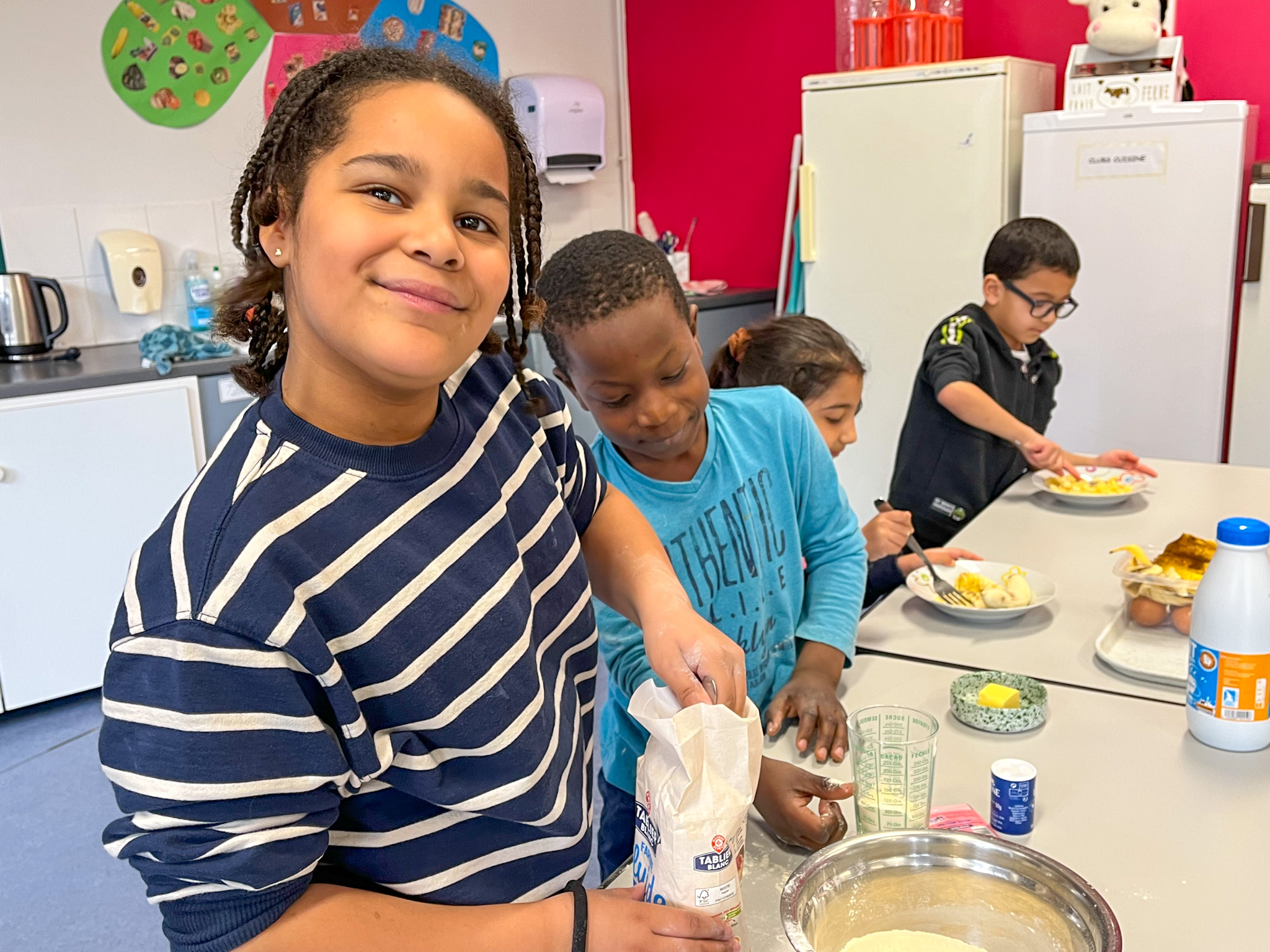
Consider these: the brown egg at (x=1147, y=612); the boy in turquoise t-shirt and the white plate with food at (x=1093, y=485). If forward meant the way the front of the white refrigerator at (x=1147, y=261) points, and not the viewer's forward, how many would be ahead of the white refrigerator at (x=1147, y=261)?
3

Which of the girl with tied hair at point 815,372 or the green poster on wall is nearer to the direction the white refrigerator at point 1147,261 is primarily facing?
the girl with tied hair

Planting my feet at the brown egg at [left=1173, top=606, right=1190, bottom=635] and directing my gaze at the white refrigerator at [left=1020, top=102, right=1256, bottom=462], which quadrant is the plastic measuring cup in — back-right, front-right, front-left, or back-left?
back-left

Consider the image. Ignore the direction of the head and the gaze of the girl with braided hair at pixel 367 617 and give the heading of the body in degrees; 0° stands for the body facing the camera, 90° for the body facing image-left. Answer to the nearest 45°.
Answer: approximately 315°

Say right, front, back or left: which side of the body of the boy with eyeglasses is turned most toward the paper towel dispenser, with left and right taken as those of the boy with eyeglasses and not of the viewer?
back

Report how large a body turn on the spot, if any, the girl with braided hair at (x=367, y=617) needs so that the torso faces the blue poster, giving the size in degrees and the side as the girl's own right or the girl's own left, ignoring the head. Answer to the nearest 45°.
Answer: approximately 135° to the girl's own left

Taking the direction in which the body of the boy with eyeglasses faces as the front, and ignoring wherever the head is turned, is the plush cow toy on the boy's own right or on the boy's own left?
on the boy's own left

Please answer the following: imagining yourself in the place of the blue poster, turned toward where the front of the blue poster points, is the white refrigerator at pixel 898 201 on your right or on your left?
on your left

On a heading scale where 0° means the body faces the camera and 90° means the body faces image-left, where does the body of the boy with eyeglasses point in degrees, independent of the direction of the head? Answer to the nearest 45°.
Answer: approximately 315°
